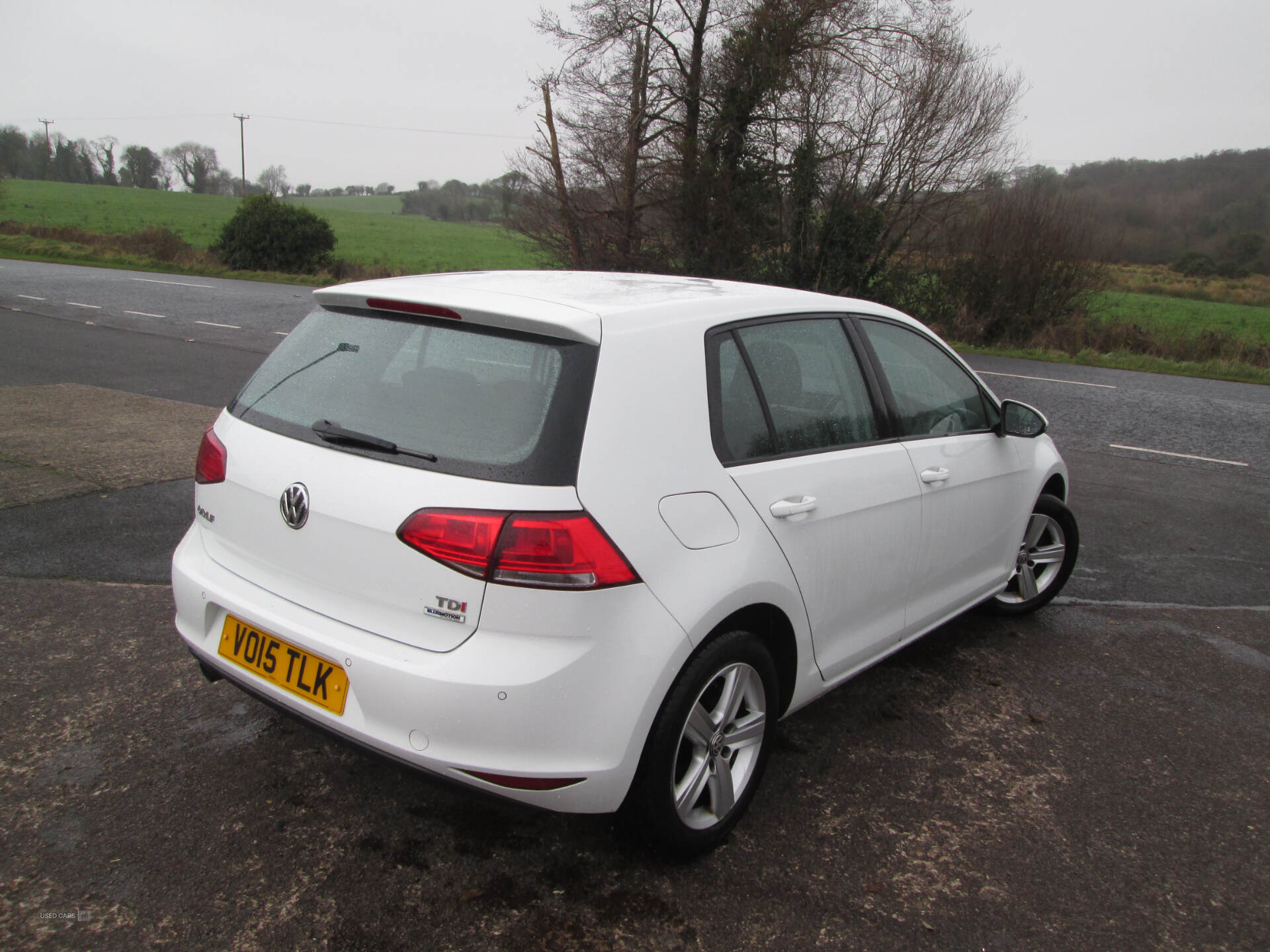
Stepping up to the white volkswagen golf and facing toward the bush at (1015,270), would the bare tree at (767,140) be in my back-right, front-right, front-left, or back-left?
front-left

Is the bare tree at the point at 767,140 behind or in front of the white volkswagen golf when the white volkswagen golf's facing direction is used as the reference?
in front

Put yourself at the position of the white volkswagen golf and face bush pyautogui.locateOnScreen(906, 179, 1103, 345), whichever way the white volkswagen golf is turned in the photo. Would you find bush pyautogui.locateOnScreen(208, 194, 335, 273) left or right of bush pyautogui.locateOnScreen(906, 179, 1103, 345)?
left

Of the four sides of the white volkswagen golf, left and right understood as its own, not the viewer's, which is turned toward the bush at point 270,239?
left

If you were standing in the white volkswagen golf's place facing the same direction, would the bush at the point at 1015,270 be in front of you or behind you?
in front

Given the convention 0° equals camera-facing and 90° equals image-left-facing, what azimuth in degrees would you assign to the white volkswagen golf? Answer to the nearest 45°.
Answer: approximately 225°
